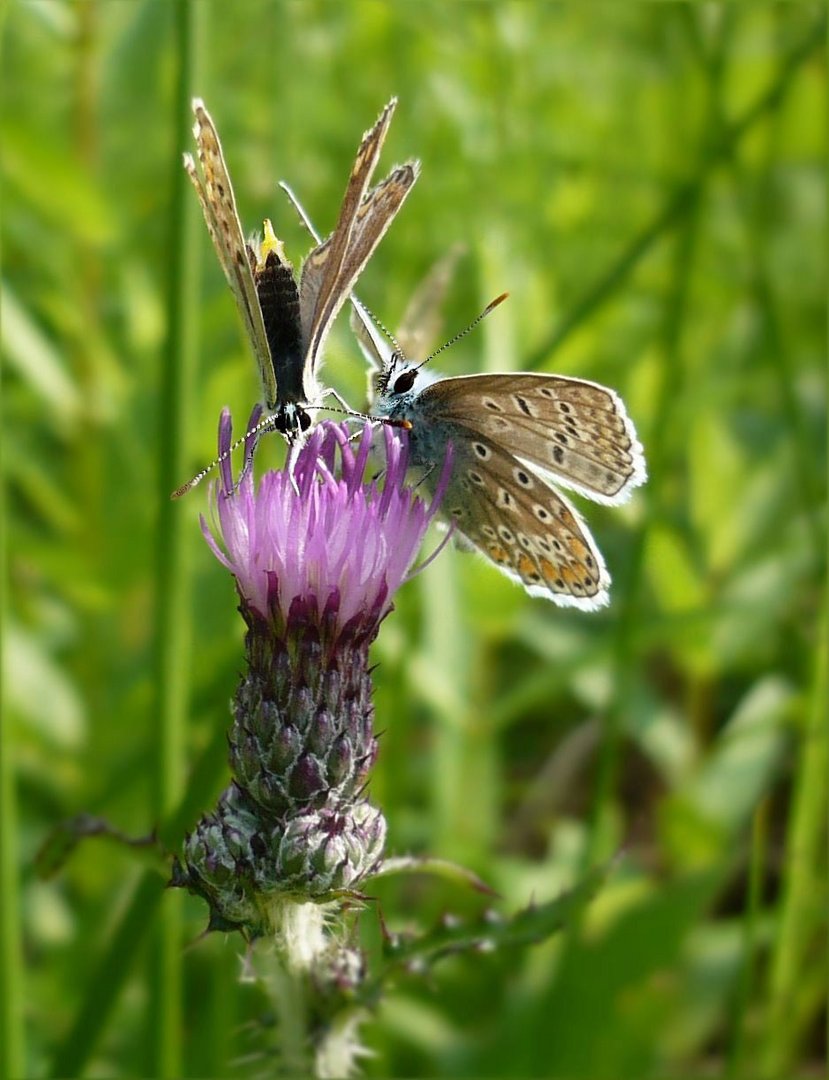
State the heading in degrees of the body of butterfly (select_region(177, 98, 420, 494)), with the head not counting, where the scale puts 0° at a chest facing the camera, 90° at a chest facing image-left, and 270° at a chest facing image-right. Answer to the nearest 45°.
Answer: approximately 0°
